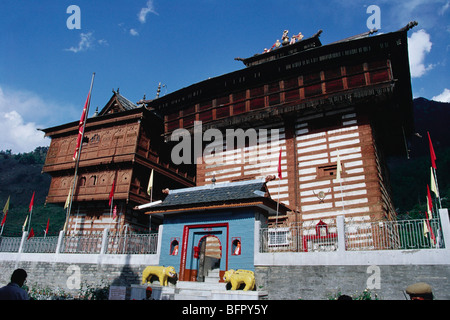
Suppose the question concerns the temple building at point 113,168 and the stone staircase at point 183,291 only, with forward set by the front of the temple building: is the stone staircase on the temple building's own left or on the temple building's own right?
on the temple building's own left

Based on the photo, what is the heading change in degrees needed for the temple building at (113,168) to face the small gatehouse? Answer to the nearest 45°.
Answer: approximately 45° to its left

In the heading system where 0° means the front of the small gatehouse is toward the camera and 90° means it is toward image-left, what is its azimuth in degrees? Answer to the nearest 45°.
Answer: approximately 0°

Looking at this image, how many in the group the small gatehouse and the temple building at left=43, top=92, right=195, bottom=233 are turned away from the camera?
0
